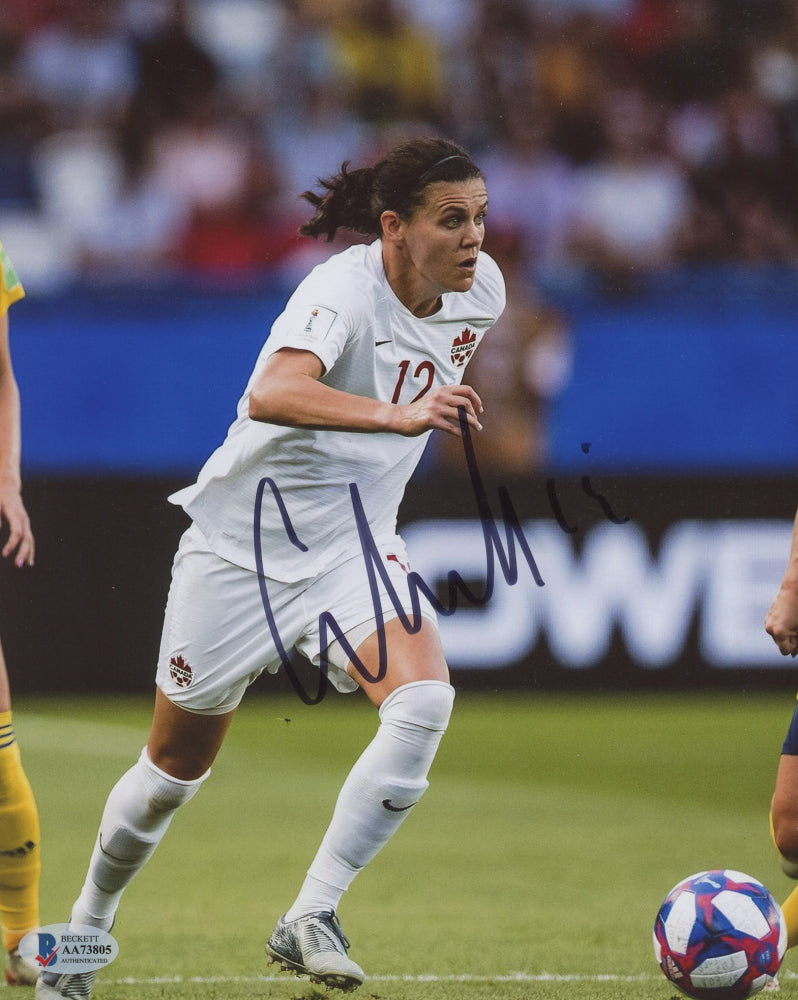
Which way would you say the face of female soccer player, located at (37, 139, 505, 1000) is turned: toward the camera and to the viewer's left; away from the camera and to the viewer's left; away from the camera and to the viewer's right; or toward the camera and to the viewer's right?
toward the camera and to the viewer's right

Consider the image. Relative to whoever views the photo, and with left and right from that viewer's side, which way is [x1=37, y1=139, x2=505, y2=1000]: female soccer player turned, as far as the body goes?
facing the viewer and to the right of the viewer

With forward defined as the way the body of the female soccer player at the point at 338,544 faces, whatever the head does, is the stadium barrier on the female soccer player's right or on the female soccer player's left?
on the female soccer player's left

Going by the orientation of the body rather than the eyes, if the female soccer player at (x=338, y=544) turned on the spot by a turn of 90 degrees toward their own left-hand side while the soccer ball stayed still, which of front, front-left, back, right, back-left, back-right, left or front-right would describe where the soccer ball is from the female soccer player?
right
